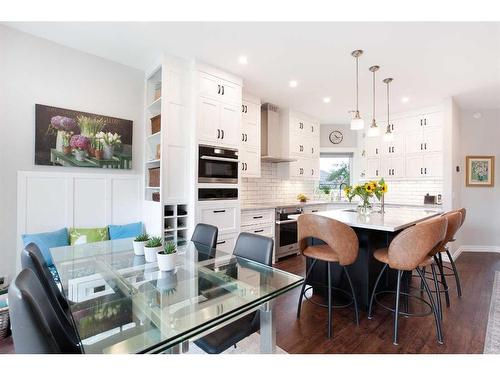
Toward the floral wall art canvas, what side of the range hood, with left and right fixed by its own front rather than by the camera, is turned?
right

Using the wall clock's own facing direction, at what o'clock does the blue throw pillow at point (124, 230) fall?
The blue throw pillow is roughly at 1 o'clock from the wall clock.

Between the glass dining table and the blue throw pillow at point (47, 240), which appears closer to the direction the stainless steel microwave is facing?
the glass dining table

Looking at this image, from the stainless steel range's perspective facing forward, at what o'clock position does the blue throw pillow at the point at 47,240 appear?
The blue throw pillow is roughly at 3 o'clock from the stainless steel range.

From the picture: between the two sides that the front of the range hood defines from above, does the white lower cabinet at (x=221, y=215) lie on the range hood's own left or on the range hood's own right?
on the range hood's own right

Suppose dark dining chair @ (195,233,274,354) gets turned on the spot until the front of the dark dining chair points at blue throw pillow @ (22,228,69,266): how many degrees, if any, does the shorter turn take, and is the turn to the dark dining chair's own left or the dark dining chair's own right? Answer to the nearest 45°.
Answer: approximately 90° to the dark dining chair's own right

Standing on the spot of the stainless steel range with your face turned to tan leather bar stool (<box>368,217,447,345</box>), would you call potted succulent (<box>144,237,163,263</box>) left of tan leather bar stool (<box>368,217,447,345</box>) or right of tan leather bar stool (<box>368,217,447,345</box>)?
right

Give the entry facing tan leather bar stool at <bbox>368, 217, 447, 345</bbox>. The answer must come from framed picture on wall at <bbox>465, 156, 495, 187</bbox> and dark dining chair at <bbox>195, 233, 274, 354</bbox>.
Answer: the framed picture on wall

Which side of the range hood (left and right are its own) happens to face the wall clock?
left

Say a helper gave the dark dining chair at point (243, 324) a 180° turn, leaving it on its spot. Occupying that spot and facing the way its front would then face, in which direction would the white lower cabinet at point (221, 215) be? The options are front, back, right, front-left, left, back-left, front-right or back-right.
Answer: front-left

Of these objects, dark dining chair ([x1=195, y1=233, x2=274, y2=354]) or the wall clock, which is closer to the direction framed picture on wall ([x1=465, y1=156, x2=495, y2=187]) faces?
the dark dining chair
